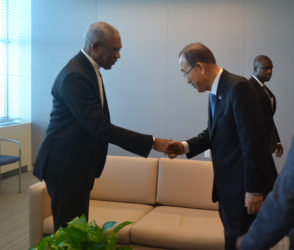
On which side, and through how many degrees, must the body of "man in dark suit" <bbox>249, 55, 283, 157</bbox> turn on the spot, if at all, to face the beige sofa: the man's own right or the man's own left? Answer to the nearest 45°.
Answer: approximately 90° to the man's own right

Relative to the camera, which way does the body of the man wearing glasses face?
to the viewer's left

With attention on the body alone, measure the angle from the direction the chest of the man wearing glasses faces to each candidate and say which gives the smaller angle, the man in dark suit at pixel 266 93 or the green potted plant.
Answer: the green potted plant

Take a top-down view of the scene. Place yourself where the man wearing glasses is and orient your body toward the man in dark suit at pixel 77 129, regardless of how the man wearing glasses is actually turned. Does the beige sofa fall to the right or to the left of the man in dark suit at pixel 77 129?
right

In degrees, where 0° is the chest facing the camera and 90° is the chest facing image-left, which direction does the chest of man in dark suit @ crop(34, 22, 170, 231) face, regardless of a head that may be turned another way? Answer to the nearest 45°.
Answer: approximately 270°

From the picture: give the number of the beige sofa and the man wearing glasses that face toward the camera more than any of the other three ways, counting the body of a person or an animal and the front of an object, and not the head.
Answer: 1

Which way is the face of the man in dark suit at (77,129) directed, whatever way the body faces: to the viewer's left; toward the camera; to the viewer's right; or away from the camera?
to the viewer's right

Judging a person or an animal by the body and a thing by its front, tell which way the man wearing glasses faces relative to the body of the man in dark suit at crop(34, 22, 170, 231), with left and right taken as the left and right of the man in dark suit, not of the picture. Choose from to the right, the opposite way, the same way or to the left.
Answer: the opposite way

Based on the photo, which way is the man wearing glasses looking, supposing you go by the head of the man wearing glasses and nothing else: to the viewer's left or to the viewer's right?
to the viewer's left

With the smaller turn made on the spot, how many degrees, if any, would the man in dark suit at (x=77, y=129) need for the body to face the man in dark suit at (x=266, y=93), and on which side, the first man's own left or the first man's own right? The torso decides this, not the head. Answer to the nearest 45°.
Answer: approximately 45° to the first man's own left
